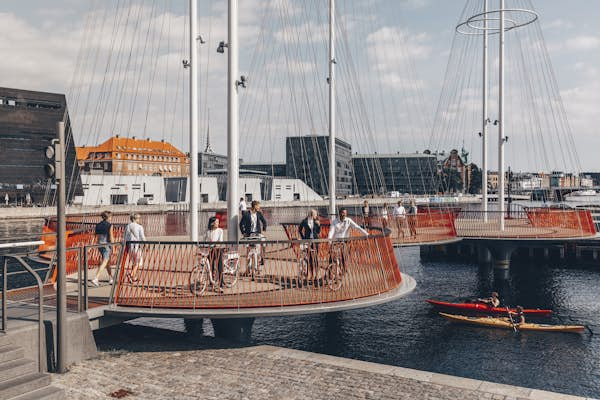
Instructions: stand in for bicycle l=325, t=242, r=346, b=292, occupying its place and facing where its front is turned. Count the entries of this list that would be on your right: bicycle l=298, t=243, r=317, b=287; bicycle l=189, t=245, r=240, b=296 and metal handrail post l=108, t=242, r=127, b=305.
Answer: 3

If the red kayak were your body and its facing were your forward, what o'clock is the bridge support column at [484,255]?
The bridge support column is roughly at 3 o'clock from the red kayak.

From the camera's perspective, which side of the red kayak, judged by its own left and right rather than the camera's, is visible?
left

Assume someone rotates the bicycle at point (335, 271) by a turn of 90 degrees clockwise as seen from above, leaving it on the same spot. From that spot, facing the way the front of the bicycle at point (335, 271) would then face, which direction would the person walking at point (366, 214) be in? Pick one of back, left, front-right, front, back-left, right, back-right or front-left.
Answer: right

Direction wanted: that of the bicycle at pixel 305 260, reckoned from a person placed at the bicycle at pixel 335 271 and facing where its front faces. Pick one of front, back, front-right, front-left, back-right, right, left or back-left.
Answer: right

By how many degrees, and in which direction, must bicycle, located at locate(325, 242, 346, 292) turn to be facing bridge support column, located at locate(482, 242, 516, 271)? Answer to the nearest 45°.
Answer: approximately 135° to its left

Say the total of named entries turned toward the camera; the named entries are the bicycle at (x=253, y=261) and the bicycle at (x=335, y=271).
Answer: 2

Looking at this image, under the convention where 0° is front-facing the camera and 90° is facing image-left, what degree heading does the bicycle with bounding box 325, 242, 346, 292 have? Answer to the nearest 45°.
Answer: approximately 0°

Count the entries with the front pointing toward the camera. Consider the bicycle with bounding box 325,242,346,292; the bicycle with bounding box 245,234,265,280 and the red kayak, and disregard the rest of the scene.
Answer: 2
